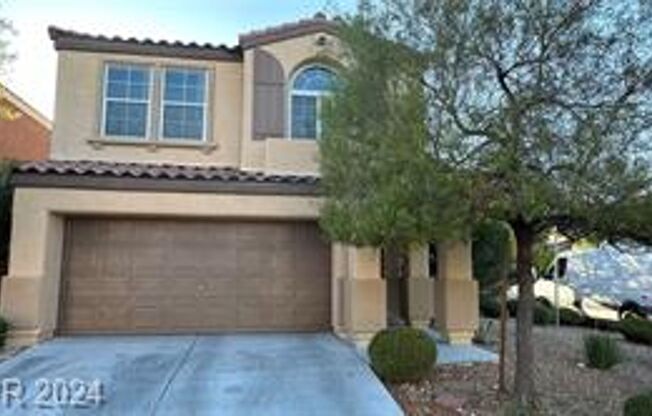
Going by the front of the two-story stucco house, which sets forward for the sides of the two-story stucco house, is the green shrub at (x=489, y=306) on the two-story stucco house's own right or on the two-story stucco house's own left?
on the two-story stucco house's own left

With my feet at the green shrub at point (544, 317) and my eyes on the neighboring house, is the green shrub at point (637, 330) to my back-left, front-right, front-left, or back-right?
back-left

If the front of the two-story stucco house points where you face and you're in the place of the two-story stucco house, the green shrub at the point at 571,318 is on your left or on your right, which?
on your left

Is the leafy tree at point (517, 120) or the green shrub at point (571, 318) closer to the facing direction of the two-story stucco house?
the leafy tree

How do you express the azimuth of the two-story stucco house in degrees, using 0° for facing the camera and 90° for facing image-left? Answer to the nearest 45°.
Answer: approximately 0°

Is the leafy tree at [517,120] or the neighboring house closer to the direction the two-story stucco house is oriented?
the leafy tree

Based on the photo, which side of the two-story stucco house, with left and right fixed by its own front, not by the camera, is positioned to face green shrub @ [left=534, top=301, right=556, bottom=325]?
left

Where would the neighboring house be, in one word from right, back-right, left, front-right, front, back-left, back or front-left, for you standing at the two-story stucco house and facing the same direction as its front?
back-right

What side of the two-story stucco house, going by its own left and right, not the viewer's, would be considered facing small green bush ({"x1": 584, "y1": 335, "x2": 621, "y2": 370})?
left
